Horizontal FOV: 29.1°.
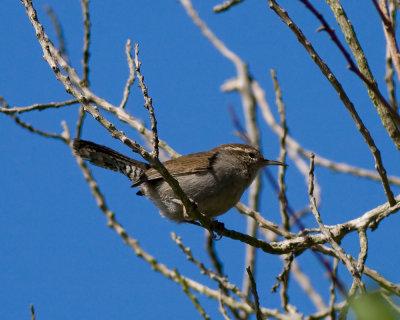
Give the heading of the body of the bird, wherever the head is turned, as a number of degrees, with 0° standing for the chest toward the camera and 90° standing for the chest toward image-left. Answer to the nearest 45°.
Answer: approximately 270°

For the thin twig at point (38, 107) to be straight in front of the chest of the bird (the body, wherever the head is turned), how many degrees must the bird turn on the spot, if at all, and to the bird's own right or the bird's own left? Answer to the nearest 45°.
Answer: approximately 135° to the bird's own right
